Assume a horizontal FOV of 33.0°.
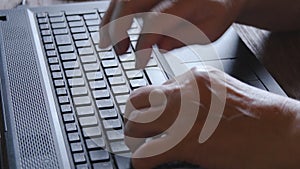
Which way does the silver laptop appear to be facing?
to the viewer's right
